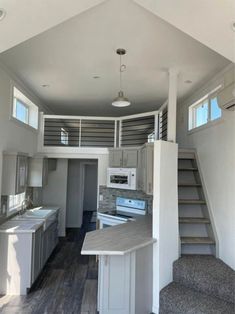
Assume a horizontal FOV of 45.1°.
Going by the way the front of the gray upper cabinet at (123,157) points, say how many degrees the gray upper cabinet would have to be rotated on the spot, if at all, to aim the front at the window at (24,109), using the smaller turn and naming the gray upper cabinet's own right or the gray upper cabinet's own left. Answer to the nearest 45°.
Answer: approximately 90° to the gray upper cabinet's own right

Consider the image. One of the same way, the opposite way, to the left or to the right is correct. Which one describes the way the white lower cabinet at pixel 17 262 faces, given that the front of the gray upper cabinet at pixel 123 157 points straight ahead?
to the left

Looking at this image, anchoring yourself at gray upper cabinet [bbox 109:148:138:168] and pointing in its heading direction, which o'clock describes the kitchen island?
The kitchen island is roughly at 12 o'clock from the gray upper cabinet.

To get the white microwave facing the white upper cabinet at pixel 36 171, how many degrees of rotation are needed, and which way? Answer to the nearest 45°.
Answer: approximately 90° to its right

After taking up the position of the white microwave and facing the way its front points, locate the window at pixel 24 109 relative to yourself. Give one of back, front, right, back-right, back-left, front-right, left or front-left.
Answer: right

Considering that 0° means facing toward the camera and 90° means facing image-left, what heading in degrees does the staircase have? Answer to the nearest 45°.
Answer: approximately 0°

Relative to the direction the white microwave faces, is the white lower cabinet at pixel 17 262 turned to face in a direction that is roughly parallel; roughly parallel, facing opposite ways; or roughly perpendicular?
roughly perpendicular

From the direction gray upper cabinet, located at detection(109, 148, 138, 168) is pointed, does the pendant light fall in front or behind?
in front

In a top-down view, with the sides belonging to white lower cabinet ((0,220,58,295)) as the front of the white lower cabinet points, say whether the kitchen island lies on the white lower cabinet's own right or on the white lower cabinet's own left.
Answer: on the white lower cabinet's own right

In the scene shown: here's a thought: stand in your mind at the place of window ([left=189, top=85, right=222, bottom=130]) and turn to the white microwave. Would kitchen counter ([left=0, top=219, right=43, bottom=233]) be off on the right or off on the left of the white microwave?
left
